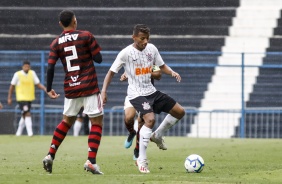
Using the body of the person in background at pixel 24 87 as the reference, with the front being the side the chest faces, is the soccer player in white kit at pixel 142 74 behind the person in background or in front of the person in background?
in front

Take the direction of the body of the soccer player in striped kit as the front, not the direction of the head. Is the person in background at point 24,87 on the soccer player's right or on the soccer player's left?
on the soccer player's left

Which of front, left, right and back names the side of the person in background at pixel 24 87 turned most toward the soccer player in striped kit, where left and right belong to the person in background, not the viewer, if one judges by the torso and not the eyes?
front

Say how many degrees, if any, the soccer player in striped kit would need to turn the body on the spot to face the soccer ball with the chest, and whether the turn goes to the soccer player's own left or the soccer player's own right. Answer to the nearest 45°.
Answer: approximately 45° to the soccer player's own right

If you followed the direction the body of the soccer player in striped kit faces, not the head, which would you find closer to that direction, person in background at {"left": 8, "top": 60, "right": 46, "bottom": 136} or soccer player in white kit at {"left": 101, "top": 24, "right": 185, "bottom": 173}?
the person in background

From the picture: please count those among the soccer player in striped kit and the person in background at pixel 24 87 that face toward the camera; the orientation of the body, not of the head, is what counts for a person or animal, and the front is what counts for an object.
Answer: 1

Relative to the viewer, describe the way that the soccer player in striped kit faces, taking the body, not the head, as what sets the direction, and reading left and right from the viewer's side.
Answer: facing away from the viewer and to the right of the viewer
